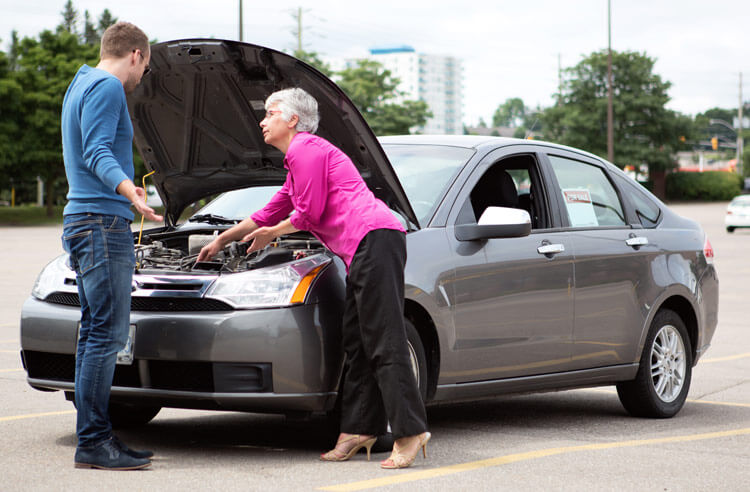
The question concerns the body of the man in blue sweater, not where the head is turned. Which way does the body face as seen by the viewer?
to the viewer's right

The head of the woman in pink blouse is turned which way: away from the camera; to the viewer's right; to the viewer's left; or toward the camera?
to the viewer's left

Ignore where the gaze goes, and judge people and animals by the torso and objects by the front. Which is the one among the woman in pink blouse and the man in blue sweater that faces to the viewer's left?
the woman in pink blouse

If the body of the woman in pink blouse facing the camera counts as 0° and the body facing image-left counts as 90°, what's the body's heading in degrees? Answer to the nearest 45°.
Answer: approximately 90°

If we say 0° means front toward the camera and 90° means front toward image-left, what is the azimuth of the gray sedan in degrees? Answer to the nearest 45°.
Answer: approximately 45°

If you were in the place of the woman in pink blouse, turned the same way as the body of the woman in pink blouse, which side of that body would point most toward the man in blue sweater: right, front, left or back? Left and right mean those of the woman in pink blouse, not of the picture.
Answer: front

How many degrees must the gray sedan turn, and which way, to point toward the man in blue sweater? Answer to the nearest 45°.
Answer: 0° — it already faces them

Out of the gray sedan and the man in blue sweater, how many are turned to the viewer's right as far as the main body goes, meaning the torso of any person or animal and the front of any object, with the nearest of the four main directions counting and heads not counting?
1

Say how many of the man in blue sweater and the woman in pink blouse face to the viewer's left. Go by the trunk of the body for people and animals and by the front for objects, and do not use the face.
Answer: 1

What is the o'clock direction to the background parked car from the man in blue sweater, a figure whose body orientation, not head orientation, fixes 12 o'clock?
The background parked car is roughly at 10 o'clock from the man in blue sweater.

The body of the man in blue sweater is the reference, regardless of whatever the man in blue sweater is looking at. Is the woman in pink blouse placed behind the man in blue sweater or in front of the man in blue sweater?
in front

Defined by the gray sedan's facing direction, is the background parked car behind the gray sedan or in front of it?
behind

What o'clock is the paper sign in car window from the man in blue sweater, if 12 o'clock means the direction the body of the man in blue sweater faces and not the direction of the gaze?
The paper sign in car window is roughly at 11 o'clock from the man in blue sweater.

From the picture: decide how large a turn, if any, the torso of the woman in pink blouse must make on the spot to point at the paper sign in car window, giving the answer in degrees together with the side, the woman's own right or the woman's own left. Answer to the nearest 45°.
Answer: approximately 135° to the woman's own right
